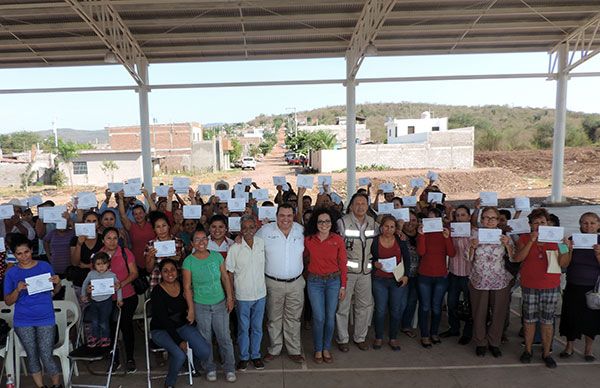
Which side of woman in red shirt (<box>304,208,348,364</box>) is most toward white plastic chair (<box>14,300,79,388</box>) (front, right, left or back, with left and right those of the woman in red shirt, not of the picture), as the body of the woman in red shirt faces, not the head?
right

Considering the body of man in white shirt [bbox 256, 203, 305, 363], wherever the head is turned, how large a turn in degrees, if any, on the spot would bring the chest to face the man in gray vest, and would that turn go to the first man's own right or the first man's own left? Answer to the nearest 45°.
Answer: approximately 90° to the first man's own left

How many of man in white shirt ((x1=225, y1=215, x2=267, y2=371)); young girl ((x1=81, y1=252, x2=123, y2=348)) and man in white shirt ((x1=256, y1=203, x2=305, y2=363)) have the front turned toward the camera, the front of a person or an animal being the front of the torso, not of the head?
3

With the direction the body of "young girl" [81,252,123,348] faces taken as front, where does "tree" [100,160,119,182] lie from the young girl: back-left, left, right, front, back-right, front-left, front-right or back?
back

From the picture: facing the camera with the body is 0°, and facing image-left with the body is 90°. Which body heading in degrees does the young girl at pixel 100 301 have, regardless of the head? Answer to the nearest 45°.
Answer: approximately 0°
